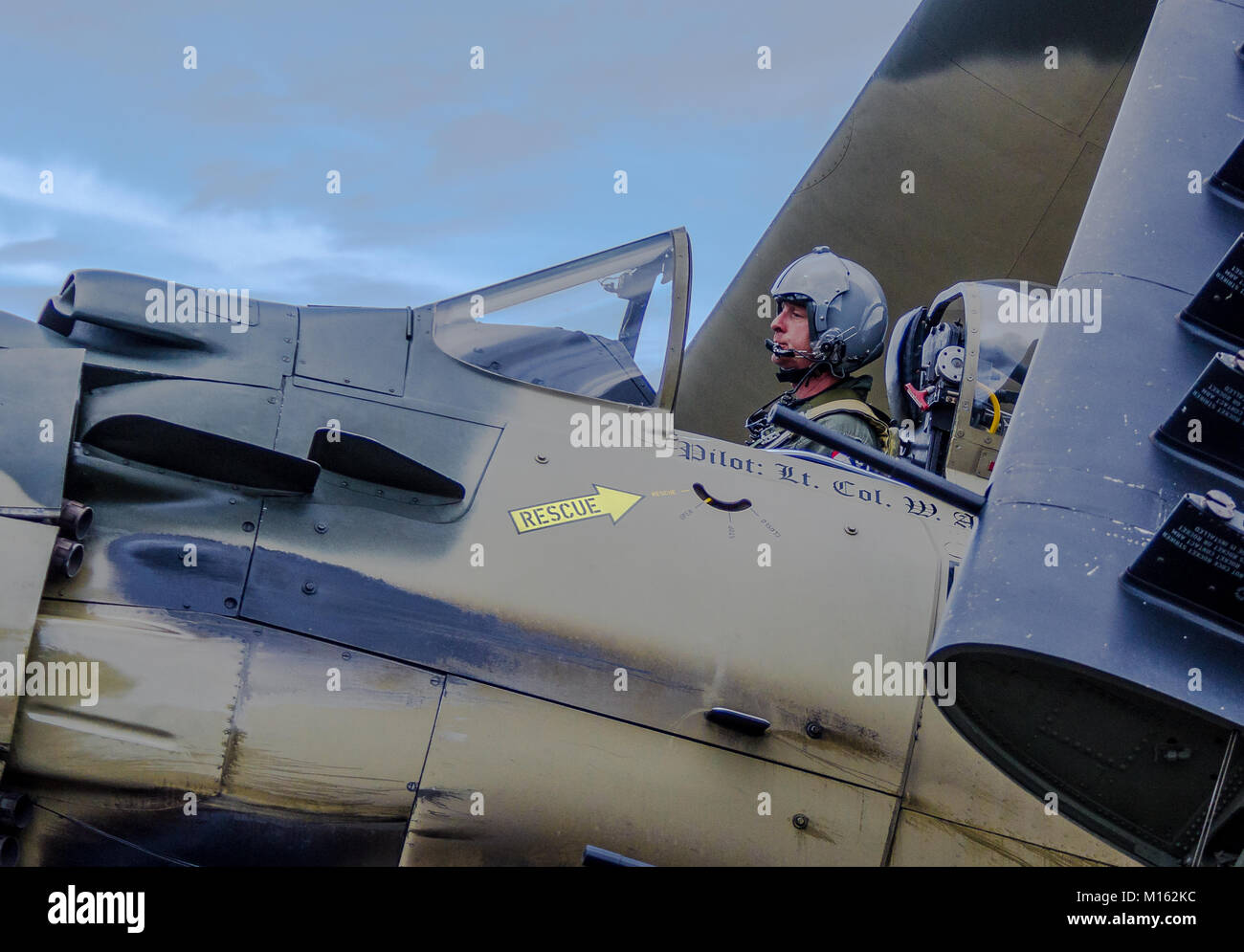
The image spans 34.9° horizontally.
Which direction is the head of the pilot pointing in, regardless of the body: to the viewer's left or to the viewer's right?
to the viewer's left

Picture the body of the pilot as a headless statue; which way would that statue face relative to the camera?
to the viewer's left

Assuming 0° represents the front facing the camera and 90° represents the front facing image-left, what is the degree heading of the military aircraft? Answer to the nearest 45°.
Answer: approximately 90°
